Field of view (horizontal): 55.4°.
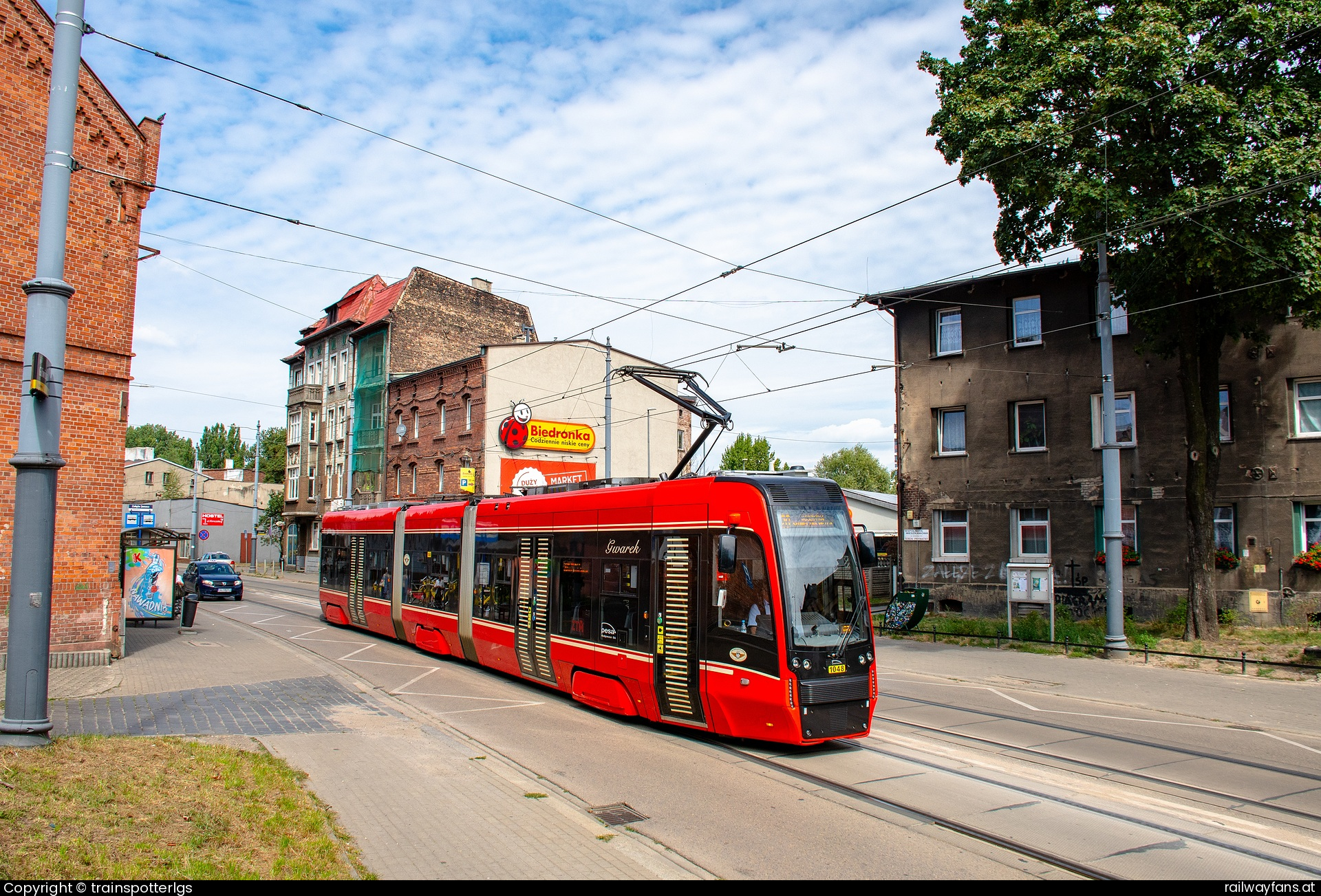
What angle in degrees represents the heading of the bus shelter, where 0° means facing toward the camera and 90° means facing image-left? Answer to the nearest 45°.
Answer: approximately 270°

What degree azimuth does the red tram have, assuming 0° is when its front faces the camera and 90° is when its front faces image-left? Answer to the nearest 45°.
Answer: approximately 315°

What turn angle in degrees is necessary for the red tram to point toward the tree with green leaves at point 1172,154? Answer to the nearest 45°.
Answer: approximately 90° to its left

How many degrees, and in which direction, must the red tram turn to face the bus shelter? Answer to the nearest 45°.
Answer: approximately 180°

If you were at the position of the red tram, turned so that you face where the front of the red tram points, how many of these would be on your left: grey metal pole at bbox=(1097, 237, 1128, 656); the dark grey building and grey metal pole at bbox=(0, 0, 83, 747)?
2

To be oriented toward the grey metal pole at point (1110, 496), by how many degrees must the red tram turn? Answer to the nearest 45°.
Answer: approximately 90° to its left

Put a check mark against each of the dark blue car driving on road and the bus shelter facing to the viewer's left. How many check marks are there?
0

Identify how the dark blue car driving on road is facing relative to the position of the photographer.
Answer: facing the viewer and to the right of the viewer
